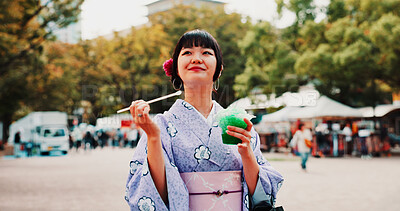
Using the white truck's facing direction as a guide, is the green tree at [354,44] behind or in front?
in front

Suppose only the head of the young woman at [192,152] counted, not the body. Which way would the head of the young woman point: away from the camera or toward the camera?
toward the camera

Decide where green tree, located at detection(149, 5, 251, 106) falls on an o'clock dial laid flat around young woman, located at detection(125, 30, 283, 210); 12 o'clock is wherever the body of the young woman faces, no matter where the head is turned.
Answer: The green tree is roughly at 6 o'clock from the young woman.

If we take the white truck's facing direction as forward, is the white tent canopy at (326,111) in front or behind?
in front

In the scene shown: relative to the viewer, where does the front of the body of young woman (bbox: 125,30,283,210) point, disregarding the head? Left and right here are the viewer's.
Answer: facing the viewer

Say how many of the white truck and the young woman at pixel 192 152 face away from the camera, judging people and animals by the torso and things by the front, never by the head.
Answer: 0

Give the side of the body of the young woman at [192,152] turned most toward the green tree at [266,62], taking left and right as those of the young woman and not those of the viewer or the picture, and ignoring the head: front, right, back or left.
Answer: back

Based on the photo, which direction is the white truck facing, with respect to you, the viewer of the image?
facing the viewer and to the right of the viewer
